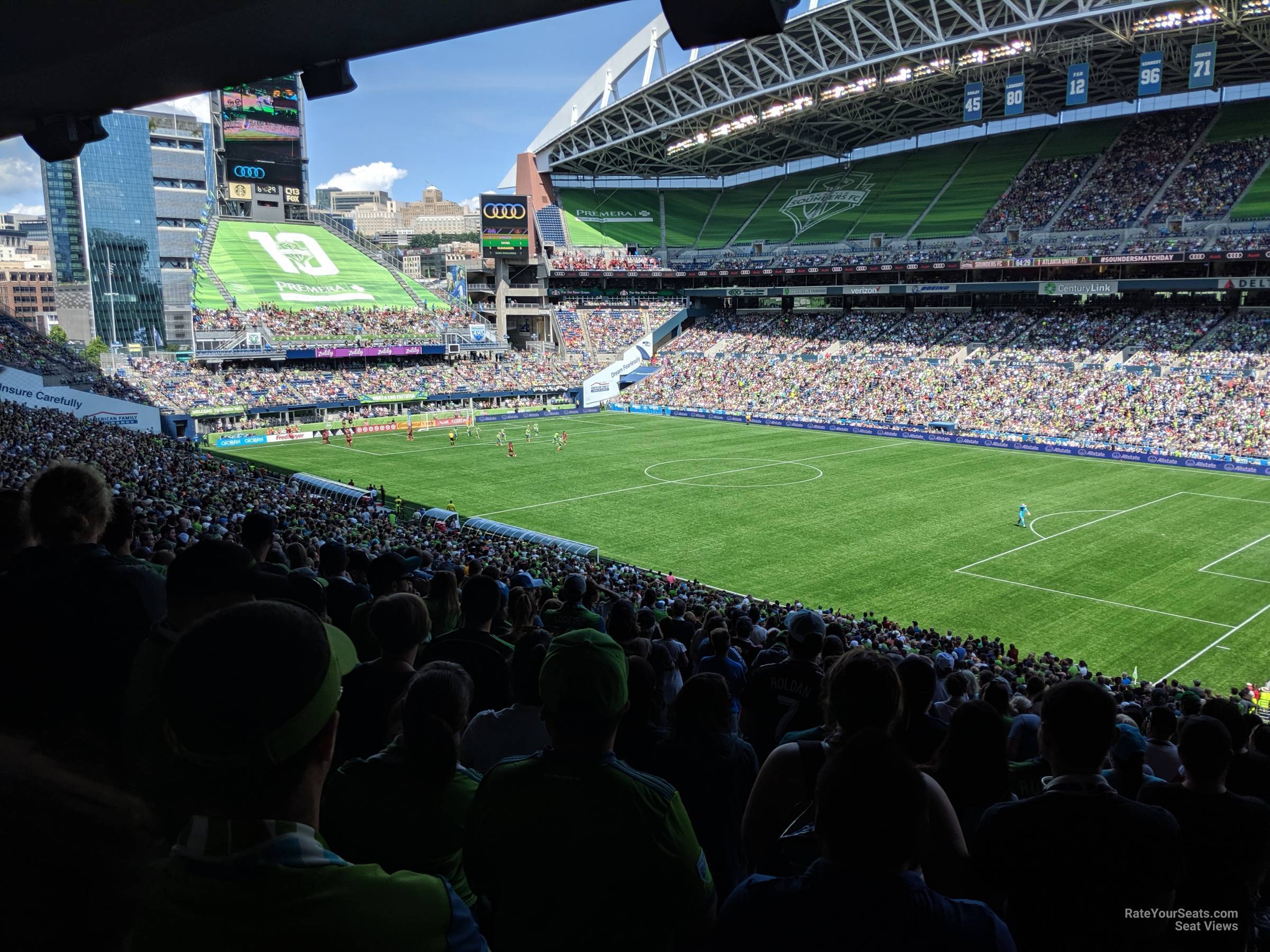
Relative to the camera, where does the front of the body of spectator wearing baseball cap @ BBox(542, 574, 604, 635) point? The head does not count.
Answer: away from the camera

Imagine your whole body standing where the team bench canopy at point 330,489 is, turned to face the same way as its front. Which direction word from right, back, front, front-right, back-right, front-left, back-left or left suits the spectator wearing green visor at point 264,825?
back-right

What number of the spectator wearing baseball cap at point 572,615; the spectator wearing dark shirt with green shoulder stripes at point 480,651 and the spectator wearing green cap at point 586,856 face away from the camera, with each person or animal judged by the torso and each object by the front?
3

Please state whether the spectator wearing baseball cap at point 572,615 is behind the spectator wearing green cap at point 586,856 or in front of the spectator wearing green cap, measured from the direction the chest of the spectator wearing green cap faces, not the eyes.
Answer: in front

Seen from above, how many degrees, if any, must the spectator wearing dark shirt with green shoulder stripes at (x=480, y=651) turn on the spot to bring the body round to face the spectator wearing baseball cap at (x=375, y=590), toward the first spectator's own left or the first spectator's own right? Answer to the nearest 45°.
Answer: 0° — they already face them

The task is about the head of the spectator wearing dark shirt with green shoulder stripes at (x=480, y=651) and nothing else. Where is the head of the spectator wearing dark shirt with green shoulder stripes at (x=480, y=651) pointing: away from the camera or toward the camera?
away from the camera

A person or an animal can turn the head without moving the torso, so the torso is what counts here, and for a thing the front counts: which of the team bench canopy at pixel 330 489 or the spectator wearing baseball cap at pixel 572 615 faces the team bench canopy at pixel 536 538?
the spectator wearing baseball cap

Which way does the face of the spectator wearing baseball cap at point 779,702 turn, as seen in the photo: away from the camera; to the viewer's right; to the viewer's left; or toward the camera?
away from the camera

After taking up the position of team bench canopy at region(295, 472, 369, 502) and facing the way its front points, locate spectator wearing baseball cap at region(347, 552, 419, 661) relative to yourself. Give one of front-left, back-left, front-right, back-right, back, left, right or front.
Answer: back-right

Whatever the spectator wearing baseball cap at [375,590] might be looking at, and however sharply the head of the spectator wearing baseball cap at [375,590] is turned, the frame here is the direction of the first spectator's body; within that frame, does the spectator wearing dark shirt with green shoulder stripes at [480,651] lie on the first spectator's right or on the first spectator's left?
on the first spectator's right

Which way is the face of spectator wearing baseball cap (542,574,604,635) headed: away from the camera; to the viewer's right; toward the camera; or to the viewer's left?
away from the camera

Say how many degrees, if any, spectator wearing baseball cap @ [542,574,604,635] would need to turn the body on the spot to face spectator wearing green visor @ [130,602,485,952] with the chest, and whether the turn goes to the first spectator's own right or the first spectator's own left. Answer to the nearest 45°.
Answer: approximately 180°

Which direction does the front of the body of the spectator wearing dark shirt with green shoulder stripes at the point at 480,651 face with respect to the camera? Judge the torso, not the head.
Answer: away from the camera

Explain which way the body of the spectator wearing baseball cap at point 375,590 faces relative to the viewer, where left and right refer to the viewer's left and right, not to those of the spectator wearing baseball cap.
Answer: facing away from the viewer and to the right of the viewer

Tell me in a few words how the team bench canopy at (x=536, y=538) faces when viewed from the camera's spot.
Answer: facing away from the viewer and to the right of the viewer

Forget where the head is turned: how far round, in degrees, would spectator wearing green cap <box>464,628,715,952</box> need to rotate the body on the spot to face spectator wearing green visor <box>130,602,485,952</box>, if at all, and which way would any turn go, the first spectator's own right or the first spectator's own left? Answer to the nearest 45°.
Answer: approximately 135° to the first spectator's own left

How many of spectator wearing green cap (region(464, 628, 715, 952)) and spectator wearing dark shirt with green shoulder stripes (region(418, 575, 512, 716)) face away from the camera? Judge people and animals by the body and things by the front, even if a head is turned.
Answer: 2

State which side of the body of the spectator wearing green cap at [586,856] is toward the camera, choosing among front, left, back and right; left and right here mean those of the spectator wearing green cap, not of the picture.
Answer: back
